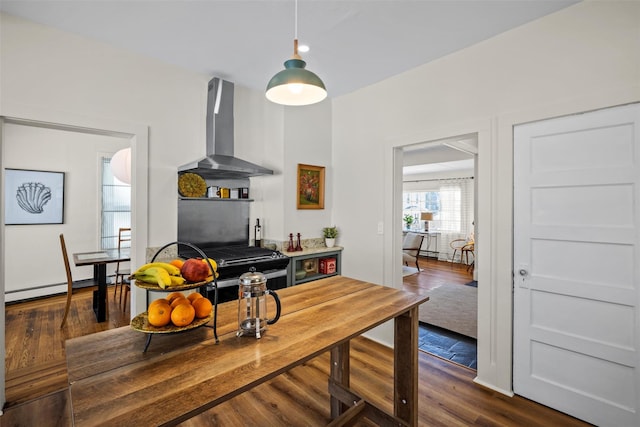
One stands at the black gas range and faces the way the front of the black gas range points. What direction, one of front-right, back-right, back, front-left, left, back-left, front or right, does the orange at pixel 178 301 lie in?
front-right

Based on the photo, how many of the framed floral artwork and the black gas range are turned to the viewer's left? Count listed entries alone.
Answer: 0

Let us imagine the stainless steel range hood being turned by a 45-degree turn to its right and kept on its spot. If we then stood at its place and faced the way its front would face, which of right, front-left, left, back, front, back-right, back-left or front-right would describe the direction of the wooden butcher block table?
front

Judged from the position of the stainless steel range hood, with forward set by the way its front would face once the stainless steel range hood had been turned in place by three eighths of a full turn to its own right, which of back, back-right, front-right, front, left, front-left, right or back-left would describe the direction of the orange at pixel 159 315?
left

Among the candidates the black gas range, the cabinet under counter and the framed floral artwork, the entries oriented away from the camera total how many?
0

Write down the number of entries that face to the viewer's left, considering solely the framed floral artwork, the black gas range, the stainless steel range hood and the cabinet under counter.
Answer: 0

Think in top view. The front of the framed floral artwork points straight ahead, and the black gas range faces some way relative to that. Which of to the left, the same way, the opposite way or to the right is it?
the same way

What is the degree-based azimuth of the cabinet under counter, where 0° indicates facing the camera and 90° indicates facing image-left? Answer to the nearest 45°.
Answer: approximately 315°

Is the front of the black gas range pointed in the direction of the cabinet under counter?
no

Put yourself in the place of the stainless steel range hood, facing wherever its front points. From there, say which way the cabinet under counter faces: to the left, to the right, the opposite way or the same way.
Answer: the same way

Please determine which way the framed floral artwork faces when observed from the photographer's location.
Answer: facing the viewer and to the right of the viewer

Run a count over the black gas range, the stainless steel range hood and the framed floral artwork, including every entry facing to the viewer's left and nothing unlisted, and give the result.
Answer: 0

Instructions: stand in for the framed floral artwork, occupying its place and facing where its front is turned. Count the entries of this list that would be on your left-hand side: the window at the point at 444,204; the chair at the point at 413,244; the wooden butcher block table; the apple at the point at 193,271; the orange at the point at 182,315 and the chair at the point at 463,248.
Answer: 3

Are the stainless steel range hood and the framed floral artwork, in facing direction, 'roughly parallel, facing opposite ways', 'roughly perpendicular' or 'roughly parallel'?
roughly parallel

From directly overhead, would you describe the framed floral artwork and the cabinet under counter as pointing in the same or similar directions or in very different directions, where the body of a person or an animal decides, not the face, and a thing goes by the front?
same or similar directions

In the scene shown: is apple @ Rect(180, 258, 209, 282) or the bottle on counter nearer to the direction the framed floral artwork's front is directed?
the apple

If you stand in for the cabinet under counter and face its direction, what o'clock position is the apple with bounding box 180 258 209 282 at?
The apple is roughly at 2 o'clock from the cabinet under counter.

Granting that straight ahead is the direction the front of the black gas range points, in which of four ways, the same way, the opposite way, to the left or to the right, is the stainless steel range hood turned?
the same way
